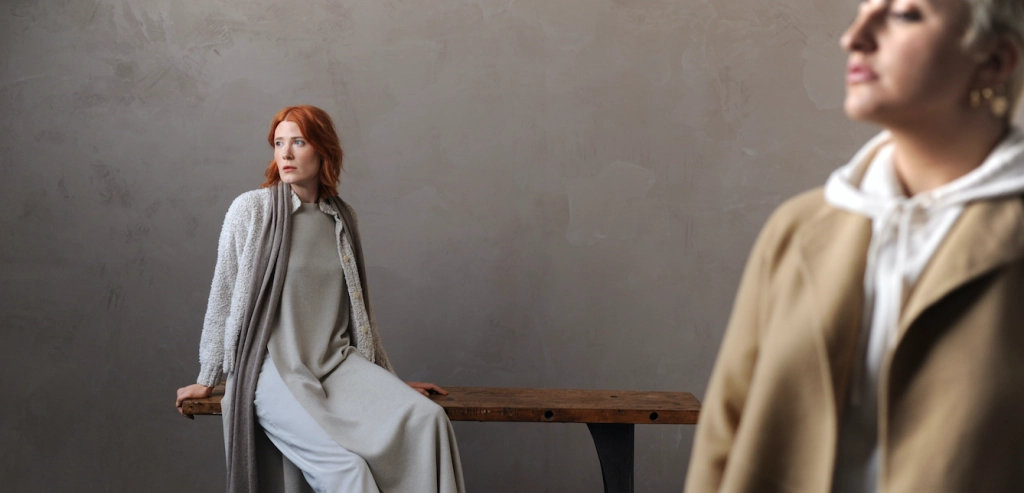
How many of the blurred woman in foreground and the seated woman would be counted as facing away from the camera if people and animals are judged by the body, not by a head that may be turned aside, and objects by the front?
0

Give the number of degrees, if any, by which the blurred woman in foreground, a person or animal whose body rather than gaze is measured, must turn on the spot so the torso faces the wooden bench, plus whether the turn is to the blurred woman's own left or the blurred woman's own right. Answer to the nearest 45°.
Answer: approximately 90° to the blurred woman's own right

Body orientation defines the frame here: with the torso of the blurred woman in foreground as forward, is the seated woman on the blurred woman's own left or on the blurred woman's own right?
on the blurred woman's own right

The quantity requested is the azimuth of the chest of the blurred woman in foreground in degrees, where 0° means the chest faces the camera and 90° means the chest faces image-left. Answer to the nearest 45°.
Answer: approximately 45°

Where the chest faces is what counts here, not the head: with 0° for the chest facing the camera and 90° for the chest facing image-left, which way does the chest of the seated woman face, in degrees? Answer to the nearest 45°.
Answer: approximately 315°
